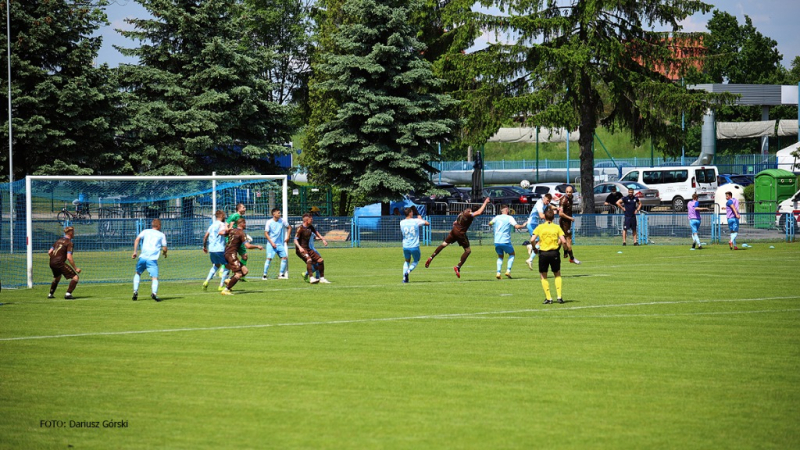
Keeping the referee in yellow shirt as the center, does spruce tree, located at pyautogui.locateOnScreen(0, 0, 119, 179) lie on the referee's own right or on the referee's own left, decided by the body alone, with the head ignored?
on the referee's own left

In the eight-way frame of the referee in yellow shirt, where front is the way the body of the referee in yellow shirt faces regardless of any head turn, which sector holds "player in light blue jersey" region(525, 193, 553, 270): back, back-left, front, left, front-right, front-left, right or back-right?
front

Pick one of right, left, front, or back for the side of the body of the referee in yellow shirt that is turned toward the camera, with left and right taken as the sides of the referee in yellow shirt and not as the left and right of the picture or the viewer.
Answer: back

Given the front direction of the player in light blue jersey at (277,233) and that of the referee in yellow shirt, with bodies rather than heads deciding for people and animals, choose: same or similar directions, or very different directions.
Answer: very different directions

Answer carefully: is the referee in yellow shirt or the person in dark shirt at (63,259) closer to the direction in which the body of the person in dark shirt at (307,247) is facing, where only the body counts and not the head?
the referee in yellow shirt

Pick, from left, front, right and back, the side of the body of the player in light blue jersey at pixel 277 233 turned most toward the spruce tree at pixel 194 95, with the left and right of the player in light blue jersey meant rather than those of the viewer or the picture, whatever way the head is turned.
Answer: back

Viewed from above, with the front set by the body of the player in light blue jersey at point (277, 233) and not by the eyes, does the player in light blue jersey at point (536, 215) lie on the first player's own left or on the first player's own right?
on the first player's own left

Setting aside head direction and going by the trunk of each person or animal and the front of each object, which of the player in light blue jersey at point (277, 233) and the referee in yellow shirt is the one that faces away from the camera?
the referee in yellow shirt

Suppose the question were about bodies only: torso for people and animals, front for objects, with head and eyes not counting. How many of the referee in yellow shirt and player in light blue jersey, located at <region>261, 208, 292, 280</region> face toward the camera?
1

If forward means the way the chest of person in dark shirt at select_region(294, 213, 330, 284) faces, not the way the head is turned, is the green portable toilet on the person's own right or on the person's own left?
on the person's own left

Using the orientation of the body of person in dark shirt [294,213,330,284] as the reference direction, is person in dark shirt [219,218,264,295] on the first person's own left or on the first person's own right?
on the first person's own right

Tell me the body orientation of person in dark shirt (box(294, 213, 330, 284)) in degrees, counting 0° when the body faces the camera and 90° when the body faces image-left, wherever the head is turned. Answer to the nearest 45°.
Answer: approximately 315°

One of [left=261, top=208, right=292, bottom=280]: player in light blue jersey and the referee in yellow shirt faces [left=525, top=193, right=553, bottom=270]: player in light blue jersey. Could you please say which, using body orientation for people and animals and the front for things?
the referee in yellow shirt

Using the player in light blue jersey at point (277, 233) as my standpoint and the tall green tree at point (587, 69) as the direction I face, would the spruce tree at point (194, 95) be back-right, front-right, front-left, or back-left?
front-left

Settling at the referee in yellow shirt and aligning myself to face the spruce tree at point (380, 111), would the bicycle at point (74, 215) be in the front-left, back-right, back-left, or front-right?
front-left

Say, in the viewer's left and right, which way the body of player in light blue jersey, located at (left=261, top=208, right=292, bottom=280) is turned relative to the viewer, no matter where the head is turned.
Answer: facing the viewer
